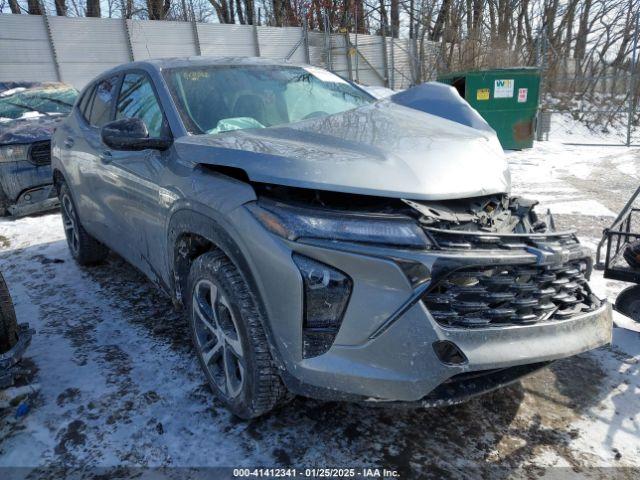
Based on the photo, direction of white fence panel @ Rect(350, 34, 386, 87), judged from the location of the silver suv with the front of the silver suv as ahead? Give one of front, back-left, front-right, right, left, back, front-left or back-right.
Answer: back-left

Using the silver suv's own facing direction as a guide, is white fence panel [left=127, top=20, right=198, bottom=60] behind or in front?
behind

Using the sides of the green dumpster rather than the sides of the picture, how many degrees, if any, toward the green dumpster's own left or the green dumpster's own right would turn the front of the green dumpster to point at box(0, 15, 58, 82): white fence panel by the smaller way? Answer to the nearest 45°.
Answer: approximately 90° to the green dumpster's own right

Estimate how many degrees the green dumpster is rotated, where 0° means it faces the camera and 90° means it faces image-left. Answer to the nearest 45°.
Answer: approximately 0°

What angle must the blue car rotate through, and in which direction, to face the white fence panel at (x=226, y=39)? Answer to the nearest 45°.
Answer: approximately 90° to its left

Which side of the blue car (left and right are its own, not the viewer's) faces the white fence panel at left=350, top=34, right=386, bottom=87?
left

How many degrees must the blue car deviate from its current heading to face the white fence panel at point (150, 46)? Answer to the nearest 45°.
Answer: approximately 135° to its left

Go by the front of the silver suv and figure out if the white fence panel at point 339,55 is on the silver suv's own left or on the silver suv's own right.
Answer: on the silver suv's own left

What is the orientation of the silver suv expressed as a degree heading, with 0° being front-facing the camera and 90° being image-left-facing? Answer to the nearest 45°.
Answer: approximately 315°

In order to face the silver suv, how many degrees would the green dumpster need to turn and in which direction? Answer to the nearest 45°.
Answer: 0° — it already faces it

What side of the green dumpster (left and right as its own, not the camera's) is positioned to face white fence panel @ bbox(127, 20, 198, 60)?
right

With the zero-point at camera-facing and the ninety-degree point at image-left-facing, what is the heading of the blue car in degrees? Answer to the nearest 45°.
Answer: approximately 315°

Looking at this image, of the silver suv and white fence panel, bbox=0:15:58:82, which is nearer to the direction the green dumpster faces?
the silver suv

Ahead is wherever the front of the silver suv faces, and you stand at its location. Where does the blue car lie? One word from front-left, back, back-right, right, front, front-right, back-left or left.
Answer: back
